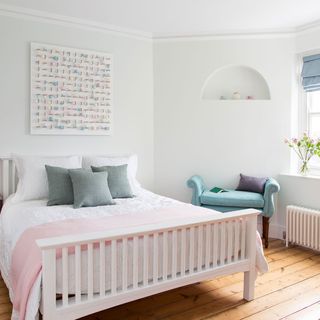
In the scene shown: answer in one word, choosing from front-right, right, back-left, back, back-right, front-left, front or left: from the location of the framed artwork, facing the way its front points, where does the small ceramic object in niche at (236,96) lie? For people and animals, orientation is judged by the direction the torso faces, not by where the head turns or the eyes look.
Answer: front-left

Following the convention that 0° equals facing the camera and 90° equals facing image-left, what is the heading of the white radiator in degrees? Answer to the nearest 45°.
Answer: approximately 45°

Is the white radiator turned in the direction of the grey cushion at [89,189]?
yes

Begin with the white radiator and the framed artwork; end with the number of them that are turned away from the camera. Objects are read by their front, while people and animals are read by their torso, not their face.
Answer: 0

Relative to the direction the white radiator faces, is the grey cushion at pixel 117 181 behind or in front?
in front

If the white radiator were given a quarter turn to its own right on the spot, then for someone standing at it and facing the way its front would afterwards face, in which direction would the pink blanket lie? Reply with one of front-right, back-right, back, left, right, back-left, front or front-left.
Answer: left

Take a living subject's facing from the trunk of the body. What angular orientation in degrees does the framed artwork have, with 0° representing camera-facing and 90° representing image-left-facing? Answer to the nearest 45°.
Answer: approximately 315°

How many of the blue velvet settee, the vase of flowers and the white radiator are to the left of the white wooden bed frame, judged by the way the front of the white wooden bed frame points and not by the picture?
3

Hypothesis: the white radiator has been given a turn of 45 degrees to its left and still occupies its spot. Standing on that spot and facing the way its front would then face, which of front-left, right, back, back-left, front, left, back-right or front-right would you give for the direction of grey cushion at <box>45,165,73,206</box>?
front-right

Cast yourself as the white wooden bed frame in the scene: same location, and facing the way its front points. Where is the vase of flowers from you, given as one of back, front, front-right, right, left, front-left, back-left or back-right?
left

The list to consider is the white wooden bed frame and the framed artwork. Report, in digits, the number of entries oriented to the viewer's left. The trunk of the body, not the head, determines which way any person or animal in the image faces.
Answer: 0

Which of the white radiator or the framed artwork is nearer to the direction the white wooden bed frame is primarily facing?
the white radiator

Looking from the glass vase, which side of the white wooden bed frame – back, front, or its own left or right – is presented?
left
